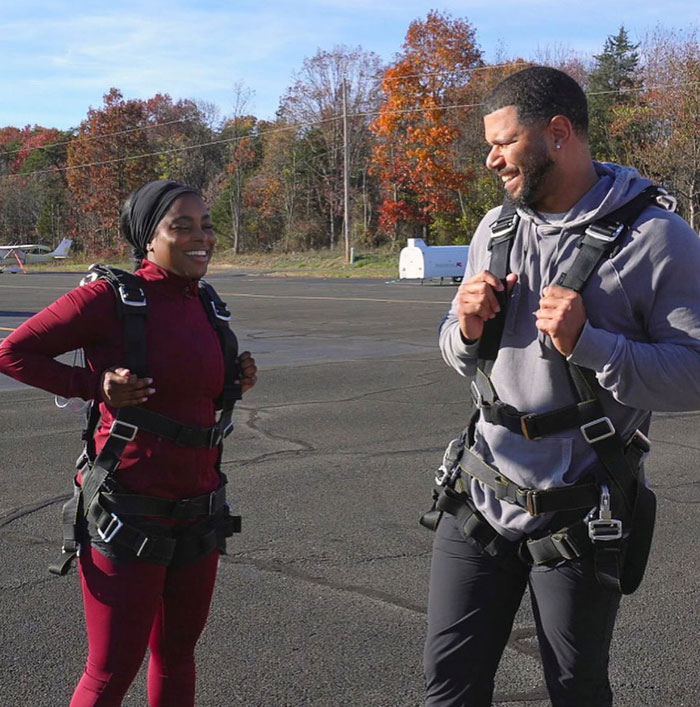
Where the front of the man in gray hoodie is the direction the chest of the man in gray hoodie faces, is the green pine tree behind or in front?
behind

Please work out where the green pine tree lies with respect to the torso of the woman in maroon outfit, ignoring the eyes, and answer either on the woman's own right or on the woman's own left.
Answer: on the woman's own left

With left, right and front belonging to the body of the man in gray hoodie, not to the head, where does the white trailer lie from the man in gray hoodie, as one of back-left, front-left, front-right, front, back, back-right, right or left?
back-right

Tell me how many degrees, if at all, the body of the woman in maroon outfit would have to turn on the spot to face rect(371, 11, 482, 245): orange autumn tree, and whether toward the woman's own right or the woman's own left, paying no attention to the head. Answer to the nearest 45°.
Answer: approximately 135° to the woman's own left

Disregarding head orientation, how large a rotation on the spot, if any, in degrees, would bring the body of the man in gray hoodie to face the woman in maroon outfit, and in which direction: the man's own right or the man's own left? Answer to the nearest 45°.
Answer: approximately 45° to the man's own right

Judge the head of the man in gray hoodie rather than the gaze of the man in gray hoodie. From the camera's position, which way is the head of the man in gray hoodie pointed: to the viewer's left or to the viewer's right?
to the viewer's left

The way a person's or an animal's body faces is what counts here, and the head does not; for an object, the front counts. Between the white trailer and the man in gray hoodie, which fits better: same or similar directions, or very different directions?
same or similar directions

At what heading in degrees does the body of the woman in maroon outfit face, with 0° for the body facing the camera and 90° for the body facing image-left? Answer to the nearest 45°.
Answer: approximately 315°

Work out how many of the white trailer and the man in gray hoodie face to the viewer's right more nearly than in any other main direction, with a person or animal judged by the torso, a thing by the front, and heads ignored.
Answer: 0

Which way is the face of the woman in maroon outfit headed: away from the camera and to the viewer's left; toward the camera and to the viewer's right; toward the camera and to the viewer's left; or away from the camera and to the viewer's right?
toward the camera and to the viewer's right

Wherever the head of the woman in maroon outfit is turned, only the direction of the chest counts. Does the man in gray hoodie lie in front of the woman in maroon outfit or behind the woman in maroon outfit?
in front

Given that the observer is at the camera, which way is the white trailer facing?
facing the viewer and to the left of the viewer
